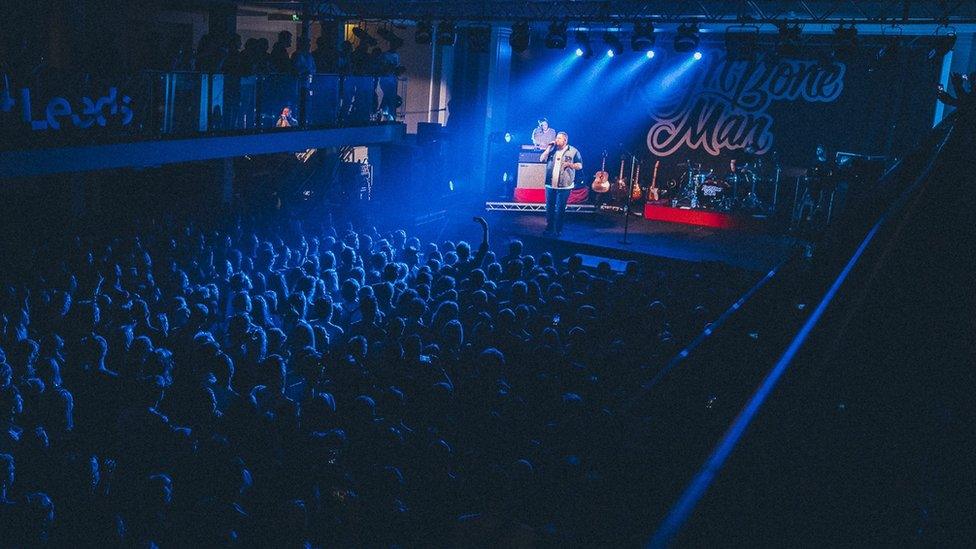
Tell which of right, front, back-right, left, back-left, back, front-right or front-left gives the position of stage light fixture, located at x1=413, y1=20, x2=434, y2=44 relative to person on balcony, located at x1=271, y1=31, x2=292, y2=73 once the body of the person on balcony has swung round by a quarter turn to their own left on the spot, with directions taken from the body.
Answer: front-right

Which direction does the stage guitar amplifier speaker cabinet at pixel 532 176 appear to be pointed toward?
toward the camera

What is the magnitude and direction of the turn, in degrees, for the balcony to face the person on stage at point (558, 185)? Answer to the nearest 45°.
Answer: approximately 90° to its left

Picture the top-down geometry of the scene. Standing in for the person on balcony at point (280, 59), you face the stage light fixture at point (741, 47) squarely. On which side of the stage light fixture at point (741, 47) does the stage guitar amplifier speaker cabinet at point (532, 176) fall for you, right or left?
left

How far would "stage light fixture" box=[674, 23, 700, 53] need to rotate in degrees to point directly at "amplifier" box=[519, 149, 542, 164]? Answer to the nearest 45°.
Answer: approximately 90° to its right

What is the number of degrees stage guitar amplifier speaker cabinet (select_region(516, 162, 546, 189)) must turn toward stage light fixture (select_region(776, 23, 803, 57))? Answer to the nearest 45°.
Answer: approximately 45° to its left

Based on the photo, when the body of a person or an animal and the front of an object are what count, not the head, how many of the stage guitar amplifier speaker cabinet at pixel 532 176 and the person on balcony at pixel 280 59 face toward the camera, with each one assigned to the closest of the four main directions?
1

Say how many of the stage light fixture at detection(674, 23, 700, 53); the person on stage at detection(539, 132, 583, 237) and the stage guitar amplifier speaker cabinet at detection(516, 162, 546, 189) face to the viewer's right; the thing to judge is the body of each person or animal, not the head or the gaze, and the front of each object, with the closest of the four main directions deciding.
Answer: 0

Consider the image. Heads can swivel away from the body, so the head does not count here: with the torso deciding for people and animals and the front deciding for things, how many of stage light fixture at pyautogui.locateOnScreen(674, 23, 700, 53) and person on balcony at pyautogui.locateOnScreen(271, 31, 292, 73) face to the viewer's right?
1

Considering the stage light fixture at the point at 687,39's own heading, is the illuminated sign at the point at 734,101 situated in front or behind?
behind

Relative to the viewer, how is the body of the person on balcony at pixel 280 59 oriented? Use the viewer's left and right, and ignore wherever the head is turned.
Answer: facing to the right of the viewer

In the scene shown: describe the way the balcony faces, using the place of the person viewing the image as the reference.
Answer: facing the viewer and to the right of the viewer

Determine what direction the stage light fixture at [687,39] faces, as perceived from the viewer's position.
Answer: facing the viewer and to the left of the viewer
